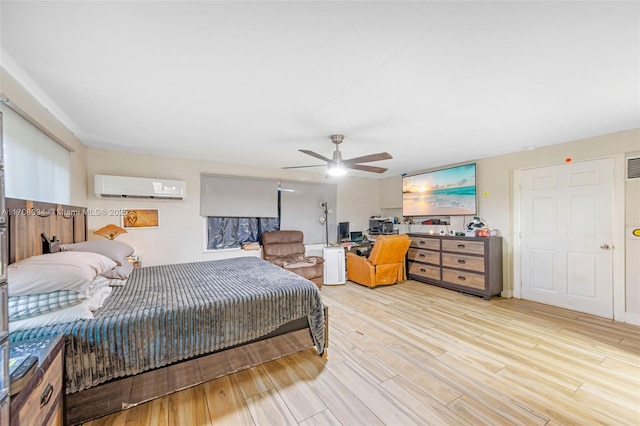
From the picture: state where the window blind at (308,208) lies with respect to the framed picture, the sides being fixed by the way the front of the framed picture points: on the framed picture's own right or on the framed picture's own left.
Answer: on the framed picture's own left

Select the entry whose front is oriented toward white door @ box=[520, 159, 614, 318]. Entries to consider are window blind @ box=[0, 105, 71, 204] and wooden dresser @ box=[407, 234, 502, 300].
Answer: the window blind

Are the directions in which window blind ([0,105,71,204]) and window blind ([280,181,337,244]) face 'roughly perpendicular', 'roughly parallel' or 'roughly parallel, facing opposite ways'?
roughly perpendicular

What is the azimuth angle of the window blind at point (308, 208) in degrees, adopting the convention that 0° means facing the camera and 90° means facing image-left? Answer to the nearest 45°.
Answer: approximately 0°

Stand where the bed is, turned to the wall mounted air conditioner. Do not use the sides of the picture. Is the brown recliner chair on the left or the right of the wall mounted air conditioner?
right

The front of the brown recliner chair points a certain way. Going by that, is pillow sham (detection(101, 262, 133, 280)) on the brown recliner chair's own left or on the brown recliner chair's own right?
on the brown recliner chair's own right

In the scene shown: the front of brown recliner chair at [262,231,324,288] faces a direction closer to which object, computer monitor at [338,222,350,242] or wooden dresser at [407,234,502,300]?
the wooden dresser

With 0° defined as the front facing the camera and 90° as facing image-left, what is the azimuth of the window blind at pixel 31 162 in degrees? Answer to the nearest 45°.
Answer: approximately 315°
